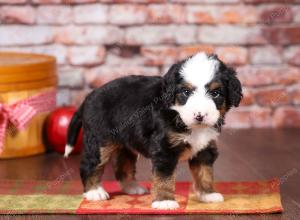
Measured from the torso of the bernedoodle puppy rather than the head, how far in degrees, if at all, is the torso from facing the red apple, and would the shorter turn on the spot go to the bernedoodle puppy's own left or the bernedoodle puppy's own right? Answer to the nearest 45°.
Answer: approximately 180°

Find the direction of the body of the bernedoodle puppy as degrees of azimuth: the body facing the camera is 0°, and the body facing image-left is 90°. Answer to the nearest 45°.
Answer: approximately 315°
